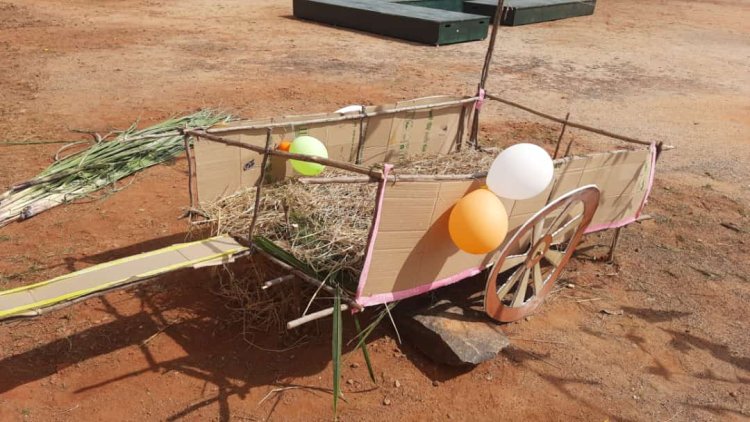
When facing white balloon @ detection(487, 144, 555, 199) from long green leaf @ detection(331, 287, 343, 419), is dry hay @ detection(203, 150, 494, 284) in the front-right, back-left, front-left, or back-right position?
front-left

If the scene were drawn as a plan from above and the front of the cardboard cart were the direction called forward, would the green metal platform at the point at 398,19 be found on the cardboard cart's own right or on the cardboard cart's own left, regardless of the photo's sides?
on the cardboard cart's own right

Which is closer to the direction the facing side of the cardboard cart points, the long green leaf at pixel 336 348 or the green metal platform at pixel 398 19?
the long green leaf

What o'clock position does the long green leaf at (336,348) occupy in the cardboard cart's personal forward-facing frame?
The long green leaf is roughly at 11 o'clock from the cardboard cart.

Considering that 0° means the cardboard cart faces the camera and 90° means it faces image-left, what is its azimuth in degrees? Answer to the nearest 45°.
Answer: approximately 45°

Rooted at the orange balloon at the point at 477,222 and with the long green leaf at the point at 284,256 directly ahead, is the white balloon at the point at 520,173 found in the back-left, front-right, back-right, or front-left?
back-right

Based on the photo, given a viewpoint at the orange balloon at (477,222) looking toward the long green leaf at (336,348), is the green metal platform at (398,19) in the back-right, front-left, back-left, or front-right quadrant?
back-right
